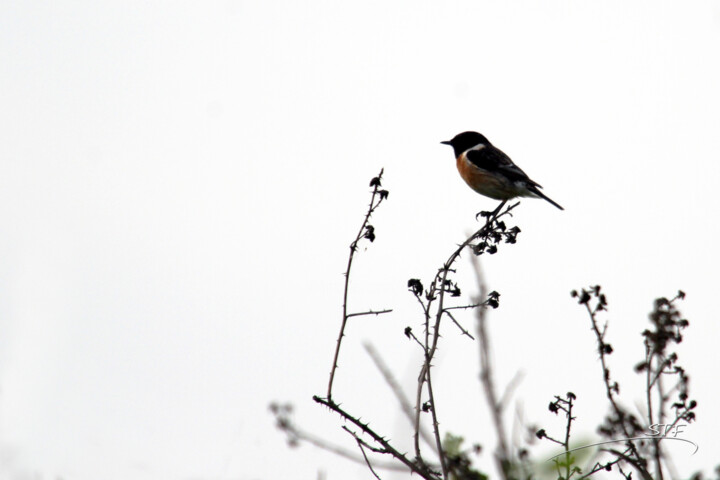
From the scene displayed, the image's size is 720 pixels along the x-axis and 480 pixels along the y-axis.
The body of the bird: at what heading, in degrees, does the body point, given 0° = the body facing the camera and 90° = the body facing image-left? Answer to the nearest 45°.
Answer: approximately 90°
